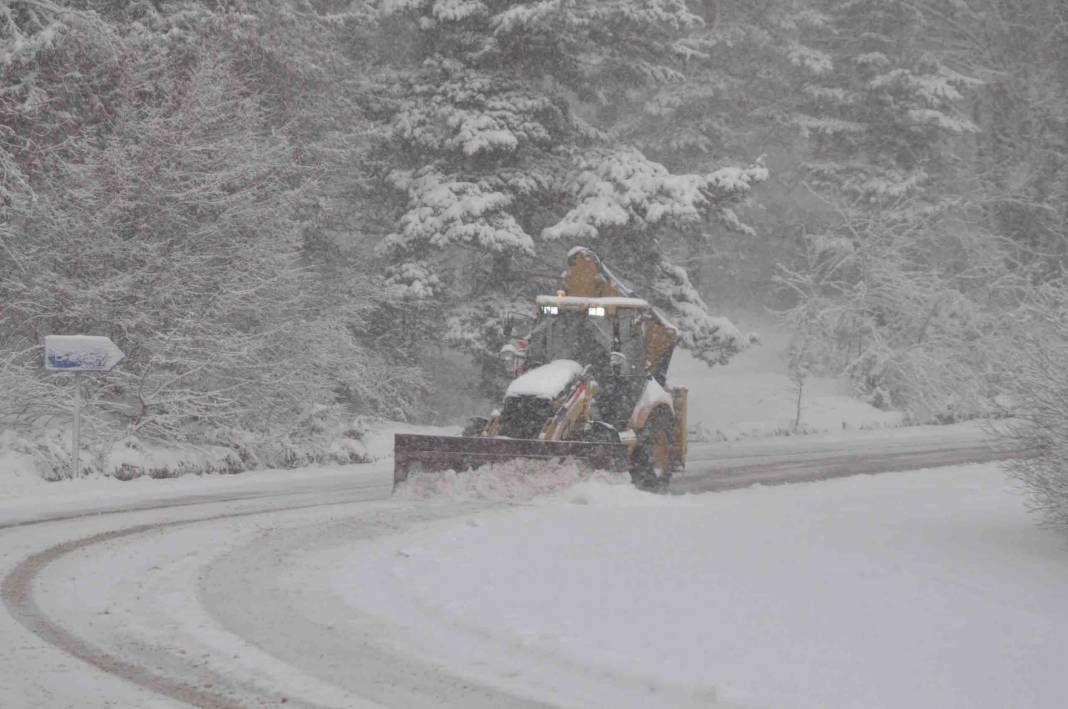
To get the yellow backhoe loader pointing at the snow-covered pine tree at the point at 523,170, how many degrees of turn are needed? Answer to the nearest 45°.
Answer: approximately 135° to its right

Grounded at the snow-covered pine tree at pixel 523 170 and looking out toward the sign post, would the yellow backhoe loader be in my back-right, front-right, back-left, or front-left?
front-left

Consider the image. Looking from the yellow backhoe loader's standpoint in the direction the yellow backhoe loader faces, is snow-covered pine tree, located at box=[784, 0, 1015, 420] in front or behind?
behind

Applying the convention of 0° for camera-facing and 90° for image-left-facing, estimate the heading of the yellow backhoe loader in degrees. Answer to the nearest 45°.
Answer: approximately 45°

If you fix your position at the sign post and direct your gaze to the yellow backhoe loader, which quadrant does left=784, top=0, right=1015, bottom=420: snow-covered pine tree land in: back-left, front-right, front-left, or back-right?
front-left

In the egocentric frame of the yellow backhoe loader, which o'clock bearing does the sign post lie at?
The sign post is roughly at 1 o'clock from the yellow backhoe loader.

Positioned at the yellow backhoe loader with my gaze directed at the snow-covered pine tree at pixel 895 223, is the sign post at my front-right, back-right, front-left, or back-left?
back-left

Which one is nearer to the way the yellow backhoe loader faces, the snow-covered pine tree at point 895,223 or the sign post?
the sign post
